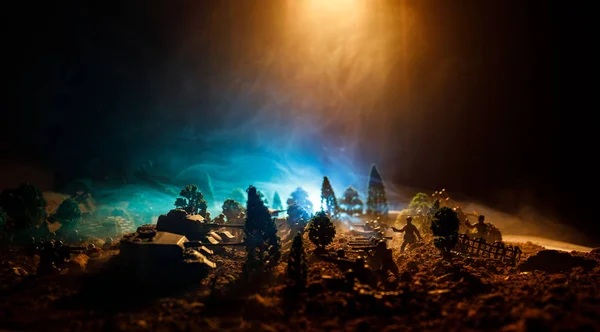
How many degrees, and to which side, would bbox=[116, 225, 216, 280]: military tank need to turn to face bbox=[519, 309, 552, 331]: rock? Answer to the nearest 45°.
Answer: approximately 45° to its right

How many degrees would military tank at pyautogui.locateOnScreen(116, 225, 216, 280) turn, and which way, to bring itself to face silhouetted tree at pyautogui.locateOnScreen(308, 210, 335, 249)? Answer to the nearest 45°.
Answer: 0° — it already faces it

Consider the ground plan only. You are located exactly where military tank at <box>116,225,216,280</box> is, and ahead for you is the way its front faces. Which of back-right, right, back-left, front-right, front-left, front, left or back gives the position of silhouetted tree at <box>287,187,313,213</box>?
front-left

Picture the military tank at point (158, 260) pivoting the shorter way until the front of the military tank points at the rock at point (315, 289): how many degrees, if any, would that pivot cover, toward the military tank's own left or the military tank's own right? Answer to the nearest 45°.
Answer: approximately 45° to the military tank's own right

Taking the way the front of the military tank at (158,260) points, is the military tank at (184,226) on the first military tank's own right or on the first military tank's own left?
on the first military tank's own left

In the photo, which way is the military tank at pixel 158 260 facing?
to the viewer's right

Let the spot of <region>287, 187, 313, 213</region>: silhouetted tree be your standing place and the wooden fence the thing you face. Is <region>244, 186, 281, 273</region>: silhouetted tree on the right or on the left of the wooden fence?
right

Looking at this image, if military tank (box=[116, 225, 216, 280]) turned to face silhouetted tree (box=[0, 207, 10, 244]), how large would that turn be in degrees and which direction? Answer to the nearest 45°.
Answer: approximately 135° to its left

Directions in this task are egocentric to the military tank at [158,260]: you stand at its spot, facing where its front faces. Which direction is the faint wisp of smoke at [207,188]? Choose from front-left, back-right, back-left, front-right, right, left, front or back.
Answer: left

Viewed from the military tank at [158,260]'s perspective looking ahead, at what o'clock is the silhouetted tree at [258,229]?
The silhouetted tree is roughly at 12 o'clock from the military tank.

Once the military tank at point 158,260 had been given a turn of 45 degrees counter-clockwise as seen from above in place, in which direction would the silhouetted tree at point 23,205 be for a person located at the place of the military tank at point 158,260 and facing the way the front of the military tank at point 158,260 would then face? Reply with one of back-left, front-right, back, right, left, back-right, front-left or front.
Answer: left

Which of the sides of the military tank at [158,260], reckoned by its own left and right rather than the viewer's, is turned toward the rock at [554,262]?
front
